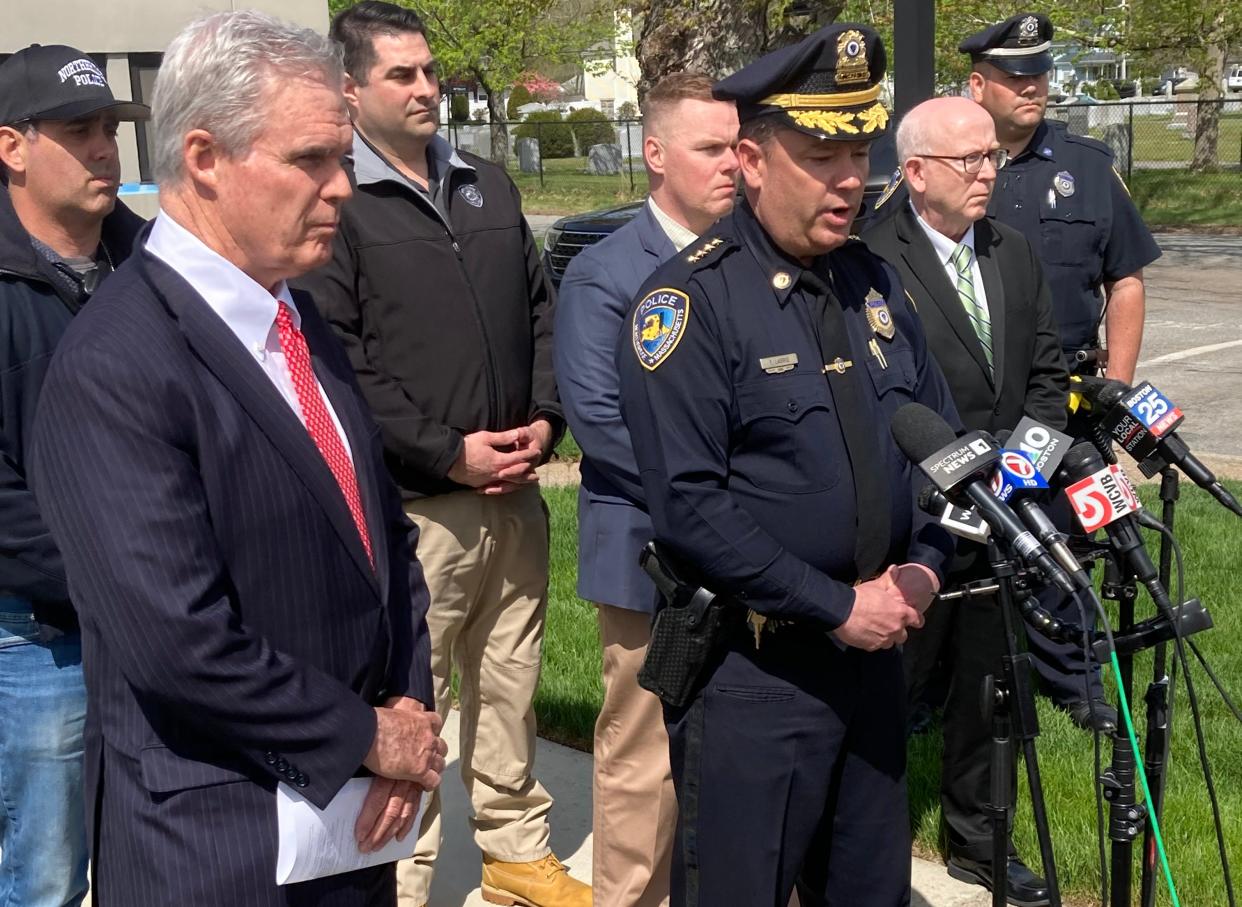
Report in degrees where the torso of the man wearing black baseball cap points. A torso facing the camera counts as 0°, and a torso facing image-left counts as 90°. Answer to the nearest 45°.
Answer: approximately 315°

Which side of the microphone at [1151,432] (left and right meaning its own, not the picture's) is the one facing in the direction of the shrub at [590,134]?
right

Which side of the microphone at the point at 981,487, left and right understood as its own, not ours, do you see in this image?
left

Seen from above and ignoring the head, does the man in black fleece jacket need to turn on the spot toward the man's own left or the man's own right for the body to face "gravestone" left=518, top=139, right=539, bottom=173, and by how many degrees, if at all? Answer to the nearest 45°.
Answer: approximately 135° to the man's own left

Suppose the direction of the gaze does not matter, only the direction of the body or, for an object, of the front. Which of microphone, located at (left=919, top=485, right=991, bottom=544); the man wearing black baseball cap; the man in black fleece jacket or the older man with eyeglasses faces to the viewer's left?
the microphone

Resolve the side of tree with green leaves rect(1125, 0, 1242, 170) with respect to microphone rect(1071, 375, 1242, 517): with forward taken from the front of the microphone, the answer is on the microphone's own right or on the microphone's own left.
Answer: on the microphone's own right

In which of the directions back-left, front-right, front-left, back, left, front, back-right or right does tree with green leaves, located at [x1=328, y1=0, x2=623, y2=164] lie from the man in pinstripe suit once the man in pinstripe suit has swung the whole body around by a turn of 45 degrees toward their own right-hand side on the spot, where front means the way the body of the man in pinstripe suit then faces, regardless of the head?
back

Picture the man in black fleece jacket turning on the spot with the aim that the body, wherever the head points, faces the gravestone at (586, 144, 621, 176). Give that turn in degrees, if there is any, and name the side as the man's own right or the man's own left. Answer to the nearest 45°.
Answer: approximately 135° to the man's own left

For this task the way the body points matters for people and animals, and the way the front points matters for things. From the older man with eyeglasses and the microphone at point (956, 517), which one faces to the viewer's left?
the microphone

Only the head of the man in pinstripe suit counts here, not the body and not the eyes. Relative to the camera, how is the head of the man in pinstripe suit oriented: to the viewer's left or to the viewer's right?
to the viewer's right

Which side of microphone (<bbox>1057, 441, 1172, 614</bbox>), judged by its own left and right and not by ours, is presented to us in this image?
left
